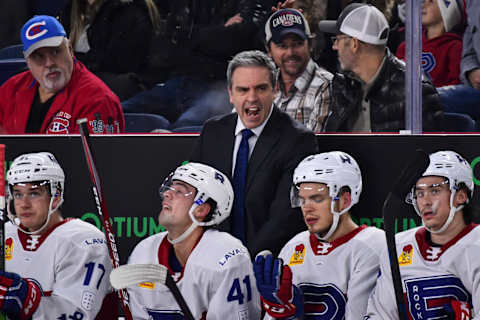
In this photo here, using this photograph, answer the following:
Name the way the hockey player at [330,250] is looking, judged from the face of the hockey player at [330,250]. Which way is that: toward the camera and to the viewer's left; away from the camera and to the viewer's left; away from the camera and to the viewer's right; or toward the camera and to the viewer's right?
toward the camera and to the viewer's left

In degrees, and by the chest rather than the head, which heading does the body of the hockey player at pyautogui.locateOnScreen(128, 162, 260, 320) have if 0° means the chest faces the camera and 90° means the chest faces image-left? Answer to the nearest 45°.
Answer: approximately 45°

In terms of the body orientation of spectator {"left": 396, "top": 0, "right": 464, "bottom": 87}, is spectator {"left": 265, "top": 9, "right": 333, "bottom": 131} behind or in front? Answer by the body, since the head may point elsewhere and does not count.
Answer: in front

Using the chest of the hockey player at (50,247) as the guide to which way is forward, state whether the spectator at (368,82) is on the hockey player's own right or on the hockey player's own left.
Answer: on the hockey player's own left

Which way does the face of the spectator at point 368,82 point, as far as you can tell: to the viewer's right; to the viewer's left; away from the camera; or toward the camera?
to the viewer's left

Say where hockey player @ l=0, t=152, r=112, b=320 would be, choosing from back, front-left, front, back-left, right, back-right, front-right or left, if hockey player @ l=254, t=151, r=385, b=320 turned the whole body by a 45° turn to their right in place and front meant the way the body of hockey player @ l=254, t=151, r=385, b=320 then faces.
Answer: front

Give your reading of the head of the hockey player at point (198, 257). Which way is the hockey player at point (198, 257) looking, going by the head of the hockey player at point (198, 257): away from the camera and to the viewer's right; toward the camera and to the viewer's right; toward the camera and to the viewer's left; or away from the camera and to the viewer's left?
toward the camera and to the viewer's left

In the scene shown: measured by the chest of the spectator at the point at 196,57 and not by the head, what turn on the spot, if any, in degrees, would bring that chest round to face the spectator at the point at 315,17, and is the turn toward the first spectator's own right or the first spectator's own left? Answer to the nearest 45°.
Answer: approximately 135° to the first spectator's own left
